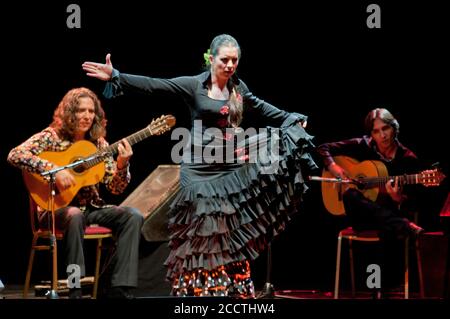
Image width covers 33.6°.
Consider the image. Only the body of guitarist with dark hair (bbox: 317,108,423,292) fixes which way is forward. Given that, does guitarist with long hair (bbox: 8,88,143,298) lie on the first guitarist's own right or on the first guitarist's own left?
on the first guitarist's own right

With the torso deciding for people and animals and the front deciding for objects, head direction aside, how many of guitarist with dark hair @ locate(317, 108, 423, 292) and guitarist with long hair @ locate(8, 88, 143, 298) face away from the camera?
0

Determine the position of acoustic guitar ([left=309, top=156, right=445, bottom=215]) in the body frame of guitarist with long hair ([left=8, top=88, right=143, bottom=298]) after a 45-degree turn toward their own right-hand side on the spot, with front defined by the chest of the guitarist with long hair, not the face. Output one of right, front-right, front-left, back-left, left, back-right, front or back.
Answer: left

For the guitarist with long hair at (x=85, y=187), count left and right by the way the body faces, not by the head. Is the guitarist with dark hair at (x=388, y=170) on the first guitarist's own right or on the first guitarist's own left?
on the first guitarist's own left

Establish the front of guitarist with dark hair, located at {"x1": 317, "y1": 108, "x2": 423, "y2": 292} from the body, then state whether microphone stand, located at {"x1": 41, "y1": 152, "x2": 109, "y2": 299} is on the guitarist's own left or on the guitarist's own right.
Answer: on the guitarist's own right

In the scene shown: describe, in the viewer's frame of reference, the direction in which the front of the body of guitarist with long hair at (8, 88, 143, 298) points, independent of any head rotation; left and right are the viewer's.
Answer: facing the viewer and to the right of the viewer
